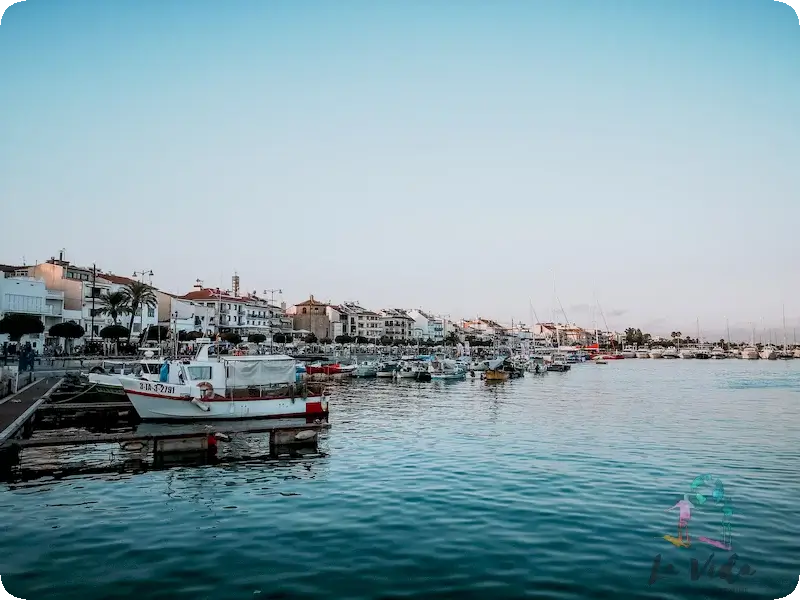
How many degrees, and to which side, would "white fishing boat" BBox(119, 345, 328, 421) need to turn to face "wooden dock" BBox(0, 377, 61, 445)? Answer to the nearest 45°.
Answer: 0° — it already faces it

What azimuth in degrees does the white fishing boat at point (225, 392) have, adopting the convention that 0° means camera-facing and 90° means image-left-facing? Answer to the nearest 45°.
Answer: approximately 90°
